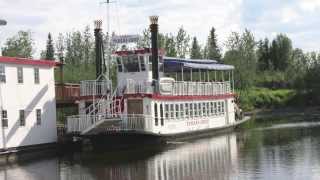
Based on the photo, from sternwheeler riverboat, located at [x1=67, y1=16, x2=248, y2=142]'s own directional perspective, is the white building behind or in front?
in front

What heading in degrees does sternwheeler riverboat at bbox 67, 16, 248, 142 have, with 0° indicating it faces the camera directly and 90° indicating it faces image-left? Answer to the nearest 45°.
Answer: approximately 45°
